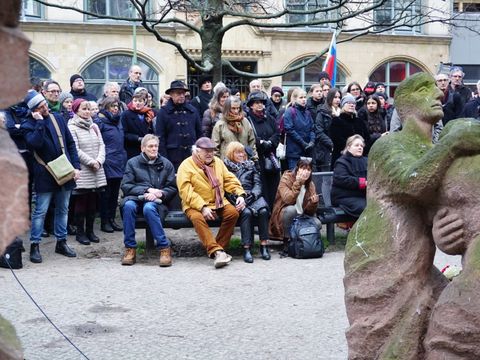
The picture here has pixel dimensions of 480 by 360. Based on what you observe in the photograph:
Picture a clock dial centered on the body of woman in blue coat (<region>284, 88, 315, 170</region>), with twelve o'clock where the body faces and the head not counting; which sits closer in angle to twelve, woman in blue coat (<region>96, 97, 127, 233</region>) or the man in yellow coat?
the man in yellow coat

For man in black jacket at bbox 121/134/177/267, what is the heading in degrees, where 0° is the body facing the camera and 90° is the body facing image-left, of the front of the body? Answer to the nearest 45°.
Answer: approximately 0°

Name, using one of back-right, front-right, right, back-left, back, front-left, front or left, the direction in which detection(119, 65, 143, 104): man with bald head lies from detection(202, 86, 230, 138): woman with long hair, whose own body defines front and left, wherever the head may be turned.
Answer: back

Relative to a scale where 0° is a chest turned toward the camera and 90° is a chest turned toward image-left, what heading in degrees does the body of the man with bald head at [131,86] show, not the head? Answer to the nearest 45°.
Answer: approximately 315°

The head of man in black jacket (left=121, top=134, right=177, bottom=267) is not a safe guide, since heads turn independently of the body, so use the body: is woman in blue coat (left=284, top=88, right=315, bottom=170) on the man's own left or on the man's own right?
on the man's own left

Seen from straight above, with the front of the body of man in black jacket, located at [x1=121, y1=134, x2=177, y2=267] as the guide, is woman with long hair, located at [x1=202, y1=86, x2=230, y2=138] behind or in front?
behind
